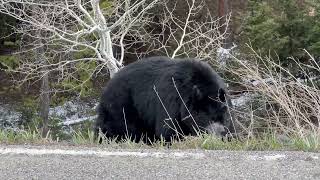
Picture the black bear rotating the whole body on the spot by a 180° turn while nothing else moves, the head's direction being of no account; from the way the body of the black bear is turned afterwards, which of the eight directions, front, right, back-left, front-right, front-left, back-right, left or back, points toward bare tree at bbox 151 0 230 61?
right

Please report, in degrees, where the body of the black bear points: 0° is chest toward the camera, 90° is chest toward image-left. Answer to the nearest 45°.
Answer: approximately 270°
